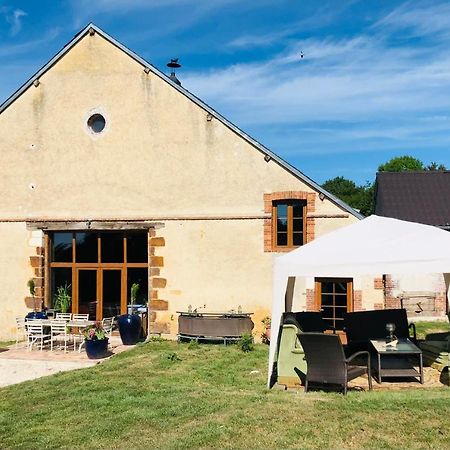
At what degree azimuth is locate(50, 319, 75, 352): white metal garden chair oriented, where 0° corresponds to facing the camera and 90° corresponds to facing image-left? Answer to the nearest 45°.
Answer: approximately 225°

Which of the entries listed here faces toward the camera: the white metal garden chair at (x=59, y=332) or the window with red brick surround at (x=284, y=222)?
the window with red brick surround

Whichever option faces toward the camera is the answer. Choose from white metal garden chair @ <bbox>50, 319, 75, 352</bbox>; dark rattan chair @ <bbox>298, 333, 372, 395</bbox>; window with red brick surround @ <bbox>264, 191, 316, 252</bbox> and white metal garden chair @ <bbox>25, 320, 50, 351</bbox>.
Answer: the window with red brick surround

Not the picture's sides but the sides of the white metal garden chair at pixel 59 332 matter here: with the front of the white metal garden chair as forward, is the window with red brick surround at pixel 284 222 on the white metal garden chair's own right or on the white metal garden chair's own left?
on the white metal garden chair's own right

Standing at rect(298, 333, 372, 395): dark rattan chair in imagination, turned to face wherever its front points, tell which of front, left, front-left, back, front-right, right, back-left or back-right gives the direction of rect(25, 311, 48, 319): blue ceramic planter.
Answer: left

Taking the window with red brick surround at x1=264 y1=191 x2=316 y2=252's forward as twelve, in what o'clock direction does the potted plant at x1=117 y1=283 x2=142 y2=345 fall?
The potted plant is roughly at 3 o'clock from the window with red brick surround.

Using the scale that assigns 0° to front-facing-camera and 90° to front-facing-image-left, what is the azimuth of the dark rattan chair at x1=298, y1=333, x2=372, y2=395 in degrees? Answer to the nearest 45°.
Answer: approximately 225°

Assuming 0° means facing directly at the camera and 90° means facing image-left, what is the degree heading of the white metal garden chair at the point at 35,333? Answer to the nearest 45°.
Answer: approximately 225°

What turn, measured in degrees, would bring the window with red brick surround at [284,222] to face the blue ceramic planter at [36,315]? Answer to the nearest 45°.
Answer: approximately 90° to its right

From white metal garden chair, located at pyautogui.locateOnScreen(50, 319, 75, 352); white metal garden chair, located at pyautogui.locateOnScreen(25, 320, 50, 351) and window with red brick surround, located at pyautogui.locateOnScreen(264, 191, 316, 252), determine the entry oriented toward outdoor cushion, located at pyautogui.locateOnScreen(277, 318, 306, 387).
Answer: the window with red brick surround

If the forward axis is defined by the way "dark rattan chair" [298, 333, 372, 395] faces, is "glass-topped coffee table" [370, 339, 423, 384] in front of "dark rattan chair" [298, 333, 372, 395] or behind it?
in front

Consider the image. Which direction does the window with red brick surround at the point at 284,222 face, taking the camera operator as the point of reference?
facing the viewer

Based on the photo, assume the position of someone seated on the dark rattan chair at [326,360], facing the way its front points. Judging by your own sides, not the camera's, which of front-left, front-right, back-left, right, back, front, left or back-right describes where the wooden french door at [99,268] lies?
left

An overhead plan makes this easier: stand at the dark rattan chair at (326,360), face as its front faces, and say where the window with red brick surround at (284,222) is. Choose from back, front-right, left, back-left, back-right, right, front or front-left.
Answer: front-left

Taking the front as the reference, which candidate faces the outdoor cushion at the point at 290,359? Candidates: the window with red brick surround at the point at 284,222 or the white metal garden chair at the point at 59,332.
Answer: the window with red brick surround

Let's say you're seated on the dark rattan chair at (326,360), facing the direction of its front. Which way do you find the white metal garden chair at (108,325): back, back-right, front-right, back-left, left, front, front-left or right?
left
